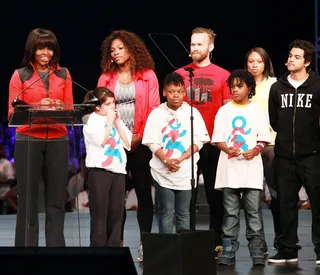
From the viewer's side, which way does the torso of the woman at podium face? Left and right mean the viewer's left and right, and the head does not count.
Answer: facing the viewer

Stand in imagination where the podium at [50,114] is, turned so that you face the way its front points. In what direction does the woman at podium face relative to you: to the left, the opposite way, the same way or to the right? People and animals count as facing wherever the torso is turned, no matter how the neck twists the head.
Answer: the same way

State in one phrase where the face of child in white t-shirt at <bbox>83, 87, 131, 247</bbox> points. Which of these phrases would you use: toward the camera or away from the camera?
toward the camera

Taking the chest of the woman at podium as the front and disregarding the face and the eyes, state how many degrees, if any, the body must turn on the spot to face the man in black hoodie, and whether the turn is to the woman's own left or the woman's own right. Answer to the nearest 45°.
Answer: approximately 90° to the woman's own left

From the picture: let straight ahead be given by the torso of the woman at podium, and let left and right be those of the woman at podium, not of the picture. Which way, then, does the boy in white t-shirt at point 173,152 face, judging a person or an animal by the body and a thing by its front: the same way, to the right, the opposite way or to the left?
the same way

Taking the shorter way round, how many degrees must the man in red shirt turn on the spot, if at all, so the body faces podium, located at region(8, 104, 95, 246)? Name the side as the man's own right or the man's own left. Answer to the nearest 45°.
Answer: approximately 45° to the man's own right

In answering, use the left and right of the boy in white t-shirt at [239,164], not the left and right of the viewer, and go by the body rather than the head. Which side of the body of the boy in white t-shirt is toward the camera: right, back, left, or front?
front

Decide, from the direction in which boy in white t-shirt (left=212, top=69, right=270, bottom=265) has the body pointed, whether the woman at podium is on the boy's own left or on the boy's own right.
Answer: on the boy's own right

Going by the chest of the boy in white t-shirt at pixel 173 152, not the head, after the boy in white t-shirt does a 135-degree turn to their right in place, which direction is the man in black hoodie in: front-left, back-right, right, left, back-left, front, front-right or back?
back-right

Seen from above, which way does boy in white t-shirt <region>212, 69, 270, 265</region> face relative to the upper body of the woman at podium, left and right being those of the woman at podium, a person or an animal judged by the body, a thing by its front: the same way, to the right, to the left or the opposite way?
the same way

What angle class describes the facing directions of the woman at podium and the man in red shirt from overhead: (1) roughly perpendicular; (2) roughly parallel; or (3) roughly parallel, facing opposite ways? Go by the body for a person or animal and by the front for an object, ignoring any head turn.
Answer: roughly parallel

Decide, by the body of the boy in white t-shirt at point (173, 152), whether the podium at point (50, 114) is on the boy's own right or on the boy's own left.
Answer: on the boy's own right

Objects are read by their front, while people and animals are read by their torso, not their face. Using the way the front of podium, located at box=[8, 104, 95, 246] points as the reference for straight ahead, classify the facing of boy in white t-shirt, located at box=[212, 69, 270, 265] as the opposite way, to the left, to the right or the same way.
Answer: the same way

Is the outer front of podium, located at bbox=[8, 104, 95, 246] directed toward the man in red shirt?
no

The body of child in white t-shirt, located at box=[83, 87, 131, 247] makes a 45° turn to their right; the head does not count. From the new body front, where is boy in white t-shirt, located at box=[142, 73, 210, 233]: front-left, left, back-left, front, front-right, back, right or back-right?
left
